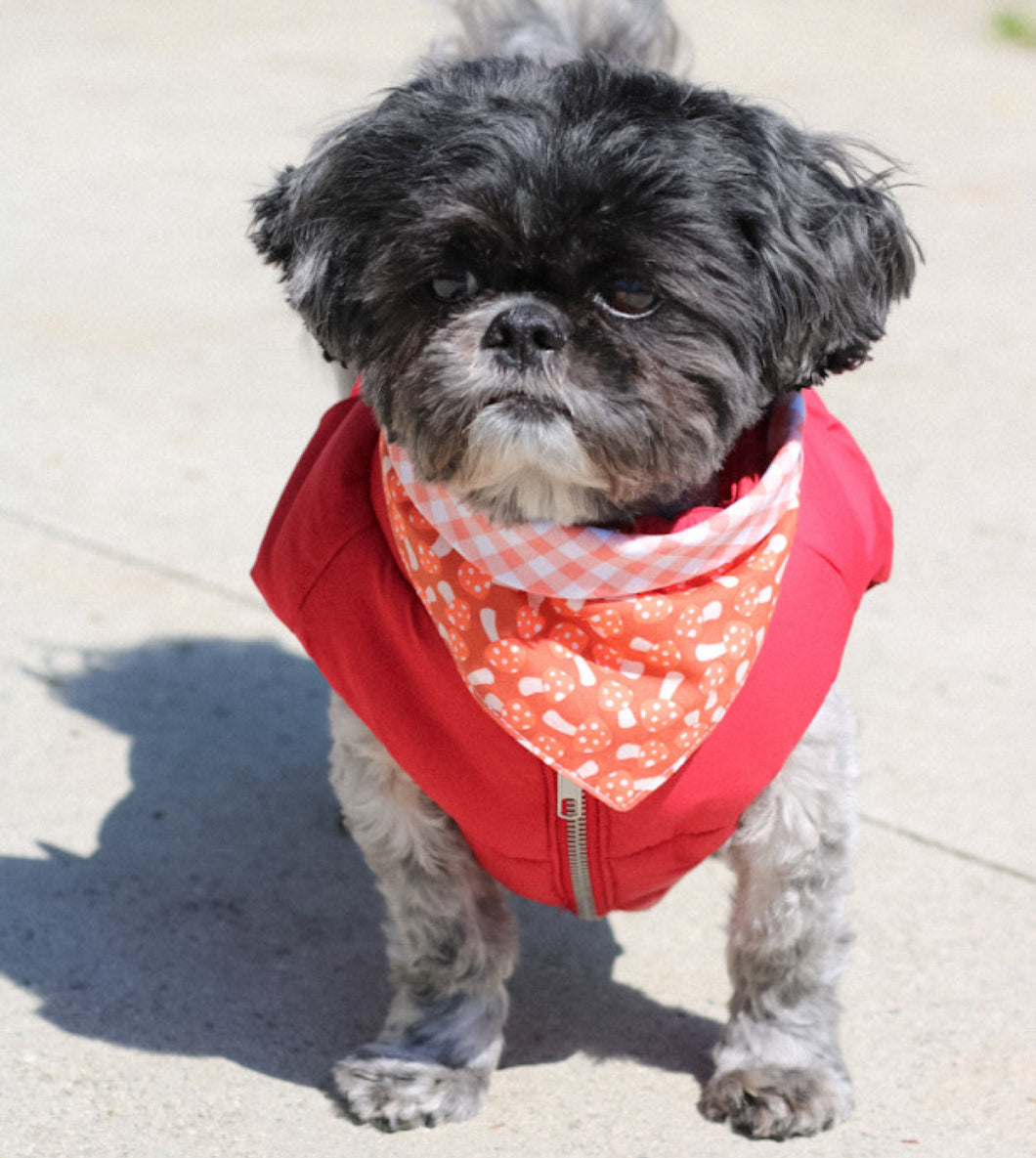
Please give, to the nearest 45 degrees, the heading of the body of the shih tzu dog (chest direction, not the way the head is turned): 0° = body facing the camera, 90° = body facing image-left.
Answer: approximately 0°
